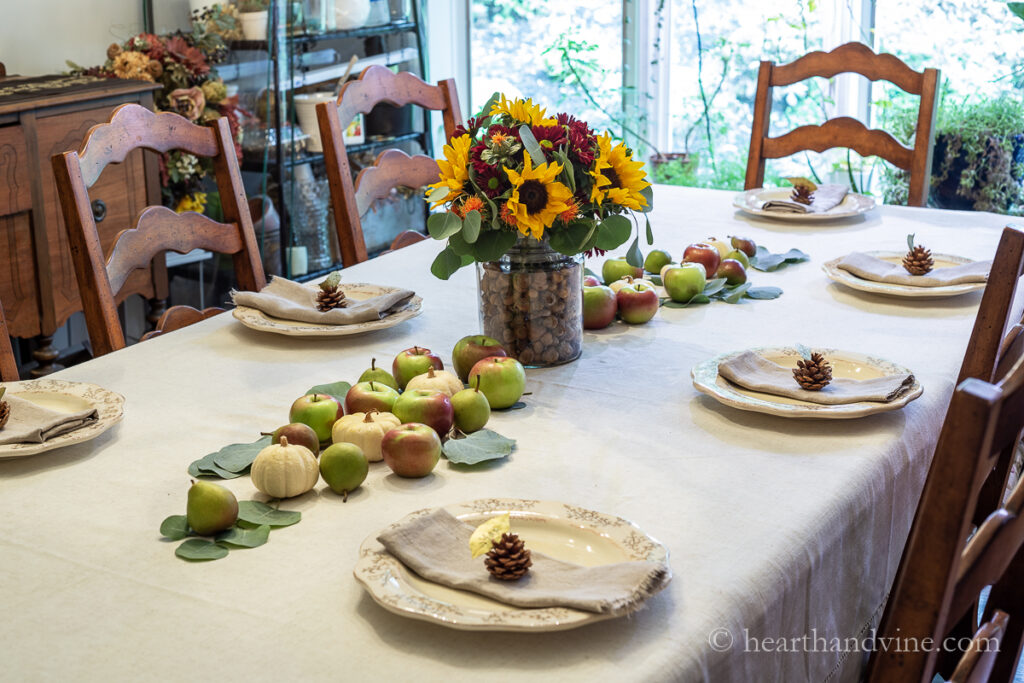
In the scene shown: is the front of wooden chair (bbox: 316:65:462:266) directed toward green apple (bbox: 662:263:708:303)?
yes

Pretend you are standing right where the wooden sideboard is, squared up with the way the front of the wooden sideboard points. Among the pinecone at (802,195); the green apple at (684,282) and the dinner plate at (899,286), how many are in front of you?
3

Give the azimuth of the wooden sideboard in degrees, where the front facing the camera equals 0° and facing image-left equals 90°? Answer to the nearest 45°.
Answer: approximately 315°

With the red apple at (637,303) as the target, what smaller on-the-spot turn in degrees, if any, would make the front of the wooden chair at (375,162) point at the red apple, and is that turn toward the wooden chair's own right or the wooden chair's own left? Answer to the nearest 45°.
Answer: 0° — it already faces it

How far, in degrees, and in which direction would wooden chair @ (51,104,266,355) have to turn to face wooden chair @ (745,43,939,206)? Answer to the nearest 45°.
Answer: approximately 45° to its left

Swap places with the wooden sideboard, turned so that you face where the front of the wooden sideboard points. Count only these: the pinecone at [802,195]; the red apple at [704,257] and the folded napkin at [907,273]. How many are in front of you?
3
